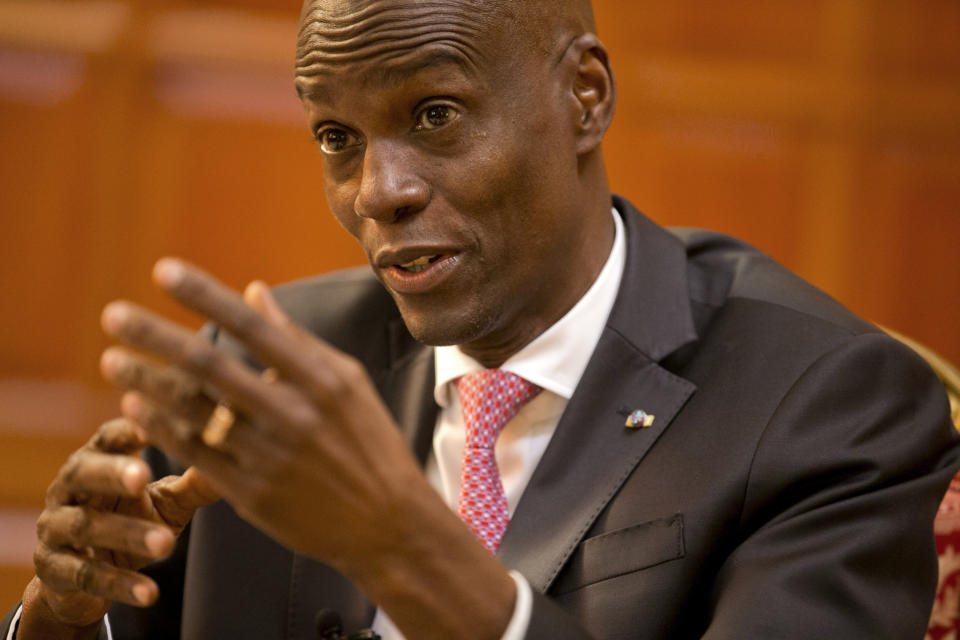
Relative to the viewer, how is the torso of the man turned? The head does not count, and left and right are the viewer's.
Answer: facing the viewer and to the left of the viewer

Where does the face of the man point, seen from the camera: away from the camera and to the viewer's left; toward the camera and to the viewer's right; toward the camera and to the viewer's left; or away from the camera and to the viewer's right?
toward the camera and to the viewer's left
